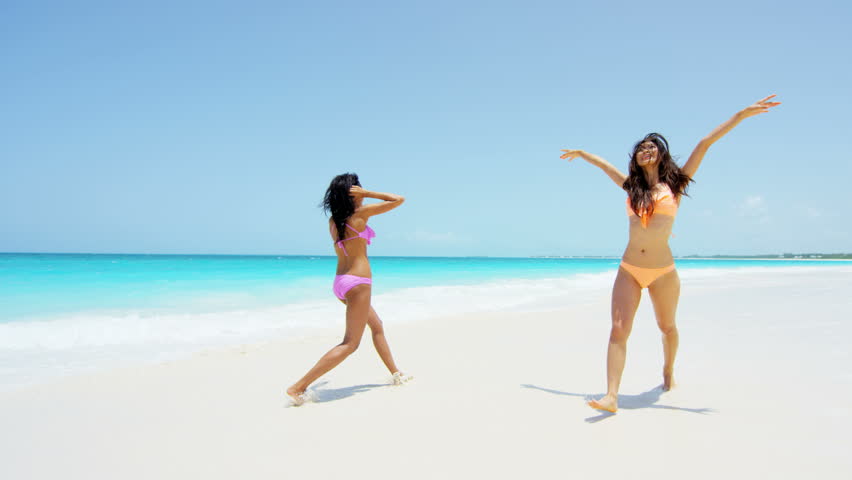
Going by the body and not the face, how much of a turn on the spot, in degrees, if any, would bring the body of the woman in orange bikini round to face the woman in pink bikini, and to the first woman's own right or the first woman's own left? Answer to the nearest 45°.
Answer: approximately 45° to the first woman's own right

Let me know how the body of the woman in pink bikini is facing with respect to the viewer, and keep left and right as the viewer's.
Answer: facing away from the viewer and to the right of the viewer

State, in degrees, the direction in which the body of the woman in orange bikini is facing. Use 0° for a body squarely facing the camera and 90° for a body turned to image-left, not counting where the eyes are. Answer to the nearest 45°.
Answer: approximately 45°

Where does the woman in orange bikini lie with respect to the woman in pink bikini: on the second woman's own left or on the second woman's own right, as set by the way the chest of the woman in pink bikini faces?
on the second woman's own right
